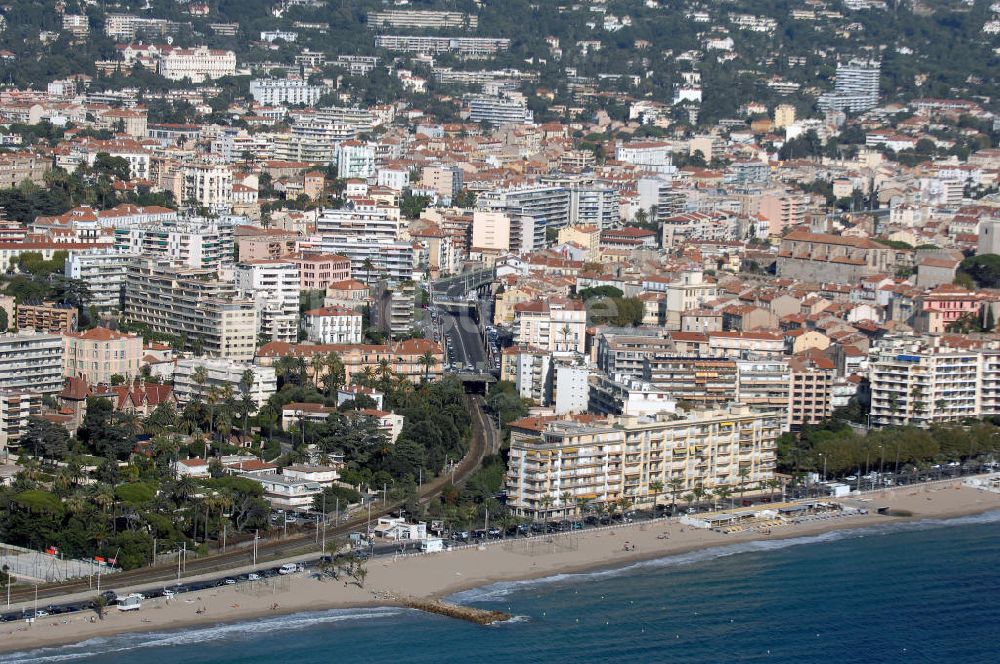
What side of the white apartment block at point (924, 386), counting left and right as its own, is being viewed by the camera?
front

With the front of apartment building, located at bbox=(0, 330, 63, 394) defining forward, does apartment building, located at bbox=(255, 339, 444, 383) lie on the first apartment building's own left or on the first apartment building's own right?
on the first apartment building's own left

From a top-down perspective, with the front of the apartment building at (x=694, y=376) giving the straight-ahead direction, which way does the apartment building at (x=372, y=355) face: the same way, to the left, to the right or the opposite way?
the same way

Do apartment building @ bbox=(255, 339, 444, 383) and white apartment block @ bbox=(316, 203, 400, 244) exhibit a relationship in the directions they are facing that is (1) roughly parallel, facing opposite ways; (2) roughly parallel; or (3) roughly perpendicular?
roughly parallel

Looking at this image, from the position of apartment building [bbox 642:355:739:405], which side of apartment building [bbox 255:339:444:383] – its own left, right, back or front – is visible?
left

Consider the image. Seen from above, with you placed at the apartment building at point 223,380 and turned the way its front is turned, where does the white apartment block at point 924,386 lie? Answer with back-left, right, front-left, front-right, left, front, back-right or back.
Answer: left

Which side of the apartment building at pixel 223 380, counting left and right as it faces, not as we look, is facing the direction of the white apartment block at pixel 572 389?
left

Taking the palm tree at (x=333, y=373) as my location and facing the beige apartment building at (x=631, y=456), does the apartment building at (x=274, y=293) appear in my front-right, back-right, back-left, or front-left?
back-left

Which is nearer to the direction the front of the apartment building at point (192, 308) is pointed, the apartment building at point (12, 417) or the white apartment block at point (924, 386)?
the apartment building

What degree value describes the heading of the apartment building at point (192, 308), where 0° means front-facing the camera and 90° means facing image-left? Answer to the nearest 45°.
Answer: approximately 45°

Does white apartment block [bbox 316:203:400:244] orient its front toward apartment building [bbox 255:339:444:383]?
yes

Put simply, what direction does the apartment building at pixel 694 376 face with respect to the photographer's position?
facing the viewer

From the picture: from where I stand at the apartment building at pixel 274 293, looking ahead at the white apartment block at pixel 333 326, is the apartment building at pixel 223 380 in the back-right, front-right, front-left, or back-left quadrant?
front-right

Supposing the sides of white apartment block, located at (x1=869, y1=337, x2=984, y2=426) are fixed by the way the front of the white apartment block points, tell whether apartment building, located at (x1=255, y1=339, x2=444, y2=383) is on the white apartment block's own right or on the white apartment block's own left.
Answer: on the white apartment block's own right

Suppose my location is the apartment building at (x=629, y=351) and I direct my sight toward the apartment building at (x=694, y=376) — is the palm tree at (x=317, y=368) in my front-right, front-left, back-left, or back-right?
back-right

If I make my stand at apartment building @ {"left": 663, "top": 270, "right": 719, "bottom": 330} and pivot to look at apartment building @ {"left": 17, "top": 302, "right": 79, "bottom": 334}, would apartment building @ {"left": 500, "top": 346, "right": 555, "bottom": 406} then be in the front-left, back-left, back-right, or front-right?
front-left

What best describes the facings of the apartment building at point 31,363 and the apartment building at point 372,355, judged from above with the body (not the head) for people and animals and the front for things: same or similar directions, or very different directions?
same or similar directions

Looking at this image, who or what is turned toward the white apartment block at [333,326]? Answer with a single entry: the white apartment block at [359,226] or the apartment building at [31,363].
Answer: the white apartment block at [359,226]

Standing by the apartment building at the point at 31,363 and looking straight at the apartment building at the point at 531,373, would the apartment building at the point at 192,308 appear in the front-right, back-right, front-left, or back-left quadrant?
front-left

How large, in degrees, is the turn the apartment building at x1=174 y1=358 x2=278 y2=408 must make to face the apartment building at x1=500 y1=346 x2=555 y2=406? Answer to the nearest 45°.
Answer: approximately 90° to its left
